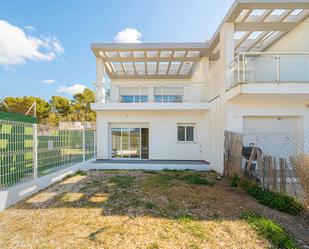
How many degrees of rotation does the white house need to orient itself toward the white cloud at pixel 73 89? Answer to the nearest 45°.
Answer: approximately 135° to its right

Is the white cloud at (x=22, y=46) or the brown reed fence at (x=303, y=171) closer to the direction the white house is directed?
the brown reed fence

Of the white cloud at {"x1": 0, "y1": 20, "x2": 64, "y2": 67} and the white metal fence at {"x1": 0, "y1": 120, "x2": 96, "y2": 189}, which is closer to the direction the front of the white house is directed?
the white metal fence

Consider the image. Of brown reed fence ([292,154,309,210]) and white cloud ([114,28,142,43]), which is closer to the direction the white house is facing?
the brown reed fence

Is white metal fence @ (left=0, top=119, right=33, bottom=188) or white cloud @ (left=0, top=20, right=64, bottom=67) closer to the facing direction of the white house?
the white metal fence

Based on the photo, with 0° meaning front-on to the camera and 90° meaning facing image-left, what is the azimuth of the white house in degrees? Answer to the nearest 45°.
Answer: approximately 0°

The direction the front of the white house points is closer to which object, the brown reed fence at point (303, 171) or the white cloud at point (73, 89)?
the brown reed fence
